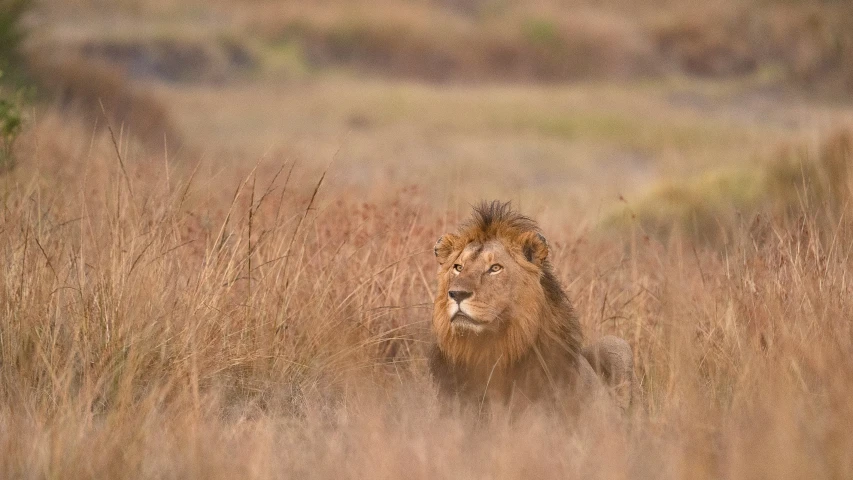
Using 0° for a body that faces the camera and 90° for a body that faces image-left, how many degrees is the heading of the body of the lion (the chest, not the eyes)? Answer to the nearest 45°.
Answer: approximately 45°
